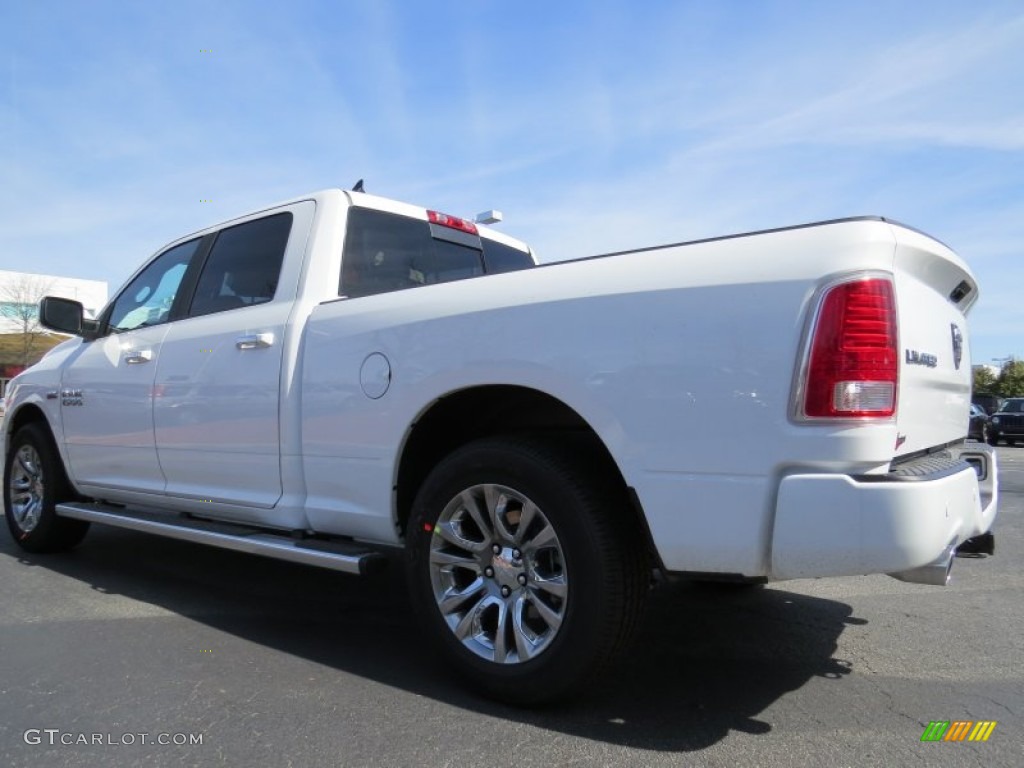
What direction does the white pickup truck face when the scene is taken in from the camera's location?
facing away from the viewer and to the left of the viewer
